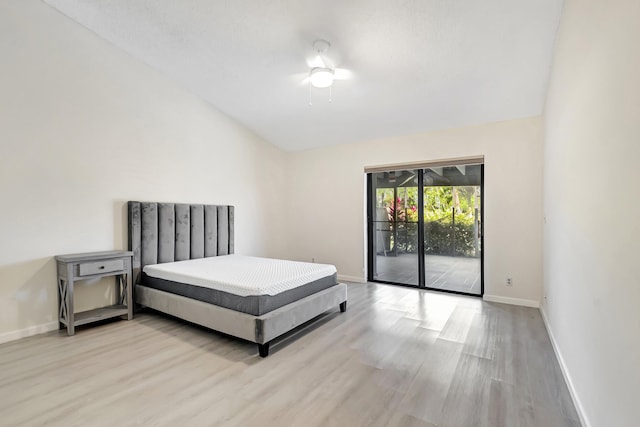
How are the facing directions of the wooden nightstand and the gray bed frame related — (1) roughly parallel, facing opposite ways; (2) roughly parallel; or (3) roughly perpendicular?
roughly parallel

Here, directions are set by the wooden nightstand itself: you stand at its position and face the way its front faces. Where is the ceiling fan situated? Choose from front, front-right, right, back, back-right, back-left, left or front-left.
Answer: front

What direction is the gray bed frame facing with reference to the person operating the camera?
facing the viewer and to the right of the viewer

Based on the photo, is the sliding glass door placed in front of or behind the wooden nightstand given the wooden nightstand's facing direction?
in front

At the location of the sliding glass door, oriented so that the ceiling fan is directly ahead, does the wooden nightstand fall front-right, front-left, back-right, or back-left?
front-right

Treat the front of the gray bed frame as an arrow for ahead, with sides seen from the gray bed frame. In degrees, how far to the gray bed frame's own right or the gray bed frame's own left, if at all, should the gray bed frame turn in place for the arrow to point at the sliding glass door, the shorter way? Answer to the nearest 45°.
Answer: approximately 45° to the gray bed frame's own left

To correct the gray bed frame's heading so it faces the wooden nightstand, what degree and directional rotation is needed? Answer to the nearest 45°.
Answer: approximately 135° to its right

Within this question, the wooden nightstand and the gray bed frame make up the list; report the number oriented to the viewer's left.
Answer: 0

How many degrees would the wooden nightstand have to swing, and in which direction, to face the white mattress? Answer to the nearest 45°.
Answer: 0° — it already faces it
